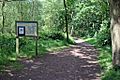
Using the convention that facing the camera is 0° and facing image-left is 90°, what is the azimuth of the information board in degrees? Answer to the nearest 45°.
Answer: approximately 0°

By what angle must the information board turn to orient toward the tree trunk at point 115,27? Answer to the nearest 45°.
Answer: approximately 45° to its left
